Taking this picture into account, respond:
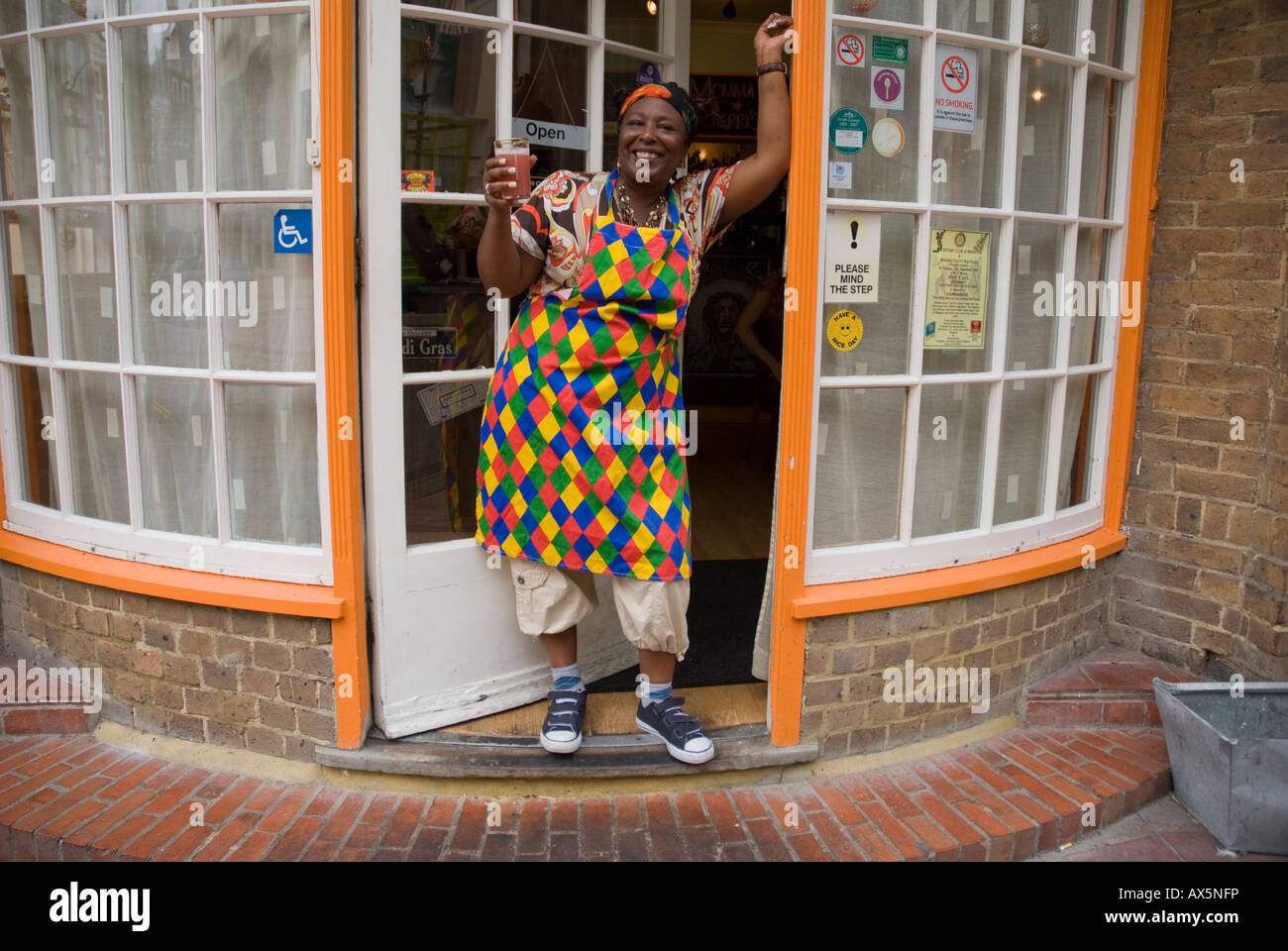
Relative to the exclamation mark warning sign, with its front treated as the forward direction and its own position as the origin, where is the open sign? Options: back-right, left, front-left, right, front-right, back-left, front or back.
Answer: right

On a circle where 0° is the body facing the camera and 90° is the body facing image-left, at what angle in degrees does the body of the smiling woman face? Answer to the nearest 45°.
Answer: approximately 0°

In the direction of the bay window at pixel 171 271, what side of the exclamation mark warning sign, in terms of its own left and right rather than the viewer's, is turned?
right

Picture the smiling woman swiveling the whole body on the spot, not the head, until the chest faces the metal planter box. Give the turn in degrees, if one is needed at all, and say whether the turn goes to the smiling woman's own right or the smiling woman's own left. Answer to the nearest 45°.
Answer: approximately 90° to the smiling woman's own left

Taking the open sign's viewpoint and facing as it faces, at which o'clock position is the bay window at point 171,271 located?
The bay window is roughly at 3 o'clock from the open sign.

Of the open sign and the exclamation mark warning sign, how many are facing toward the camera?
2
